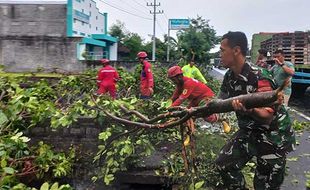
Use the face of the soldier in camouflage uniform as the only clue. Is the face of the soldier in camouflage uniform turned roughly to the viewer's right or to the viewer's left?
to the viewer's left

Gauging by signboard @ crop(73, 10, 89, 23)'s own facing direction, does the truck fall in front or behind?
in front

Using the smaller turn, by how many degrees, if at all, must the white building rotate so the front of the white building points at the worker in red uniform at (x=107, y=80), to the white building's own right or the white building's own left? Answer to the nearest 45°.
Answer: approximately 45° to the white building's own right

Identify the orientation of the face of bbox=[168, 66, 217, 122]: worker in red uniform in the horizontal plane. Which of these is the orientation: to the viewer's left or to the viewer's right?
to the viewer's left

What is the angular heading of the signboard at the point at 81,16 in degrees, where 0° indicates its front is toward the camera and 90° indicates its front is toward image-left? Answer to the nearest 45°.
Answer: approximately 315°

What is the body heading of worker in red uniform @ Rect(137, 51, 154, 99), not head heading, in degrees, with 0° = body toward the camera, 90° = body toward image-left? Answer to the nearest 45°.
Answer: approximately 90°

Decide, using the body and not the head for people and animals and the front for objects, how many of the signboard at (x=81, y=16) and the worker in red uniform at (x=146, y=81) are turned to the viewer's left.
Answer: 1

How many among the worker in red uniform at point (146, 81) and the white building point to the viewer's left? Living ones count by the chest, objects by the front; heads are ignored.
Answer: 1

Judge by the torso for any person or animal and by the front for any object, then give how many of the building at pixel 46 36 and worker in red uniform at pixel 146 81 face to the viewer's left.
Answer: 1

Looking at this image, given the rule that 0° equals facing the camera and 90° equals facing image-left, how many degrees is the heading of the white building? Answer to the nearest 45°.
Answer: approximately 315°
